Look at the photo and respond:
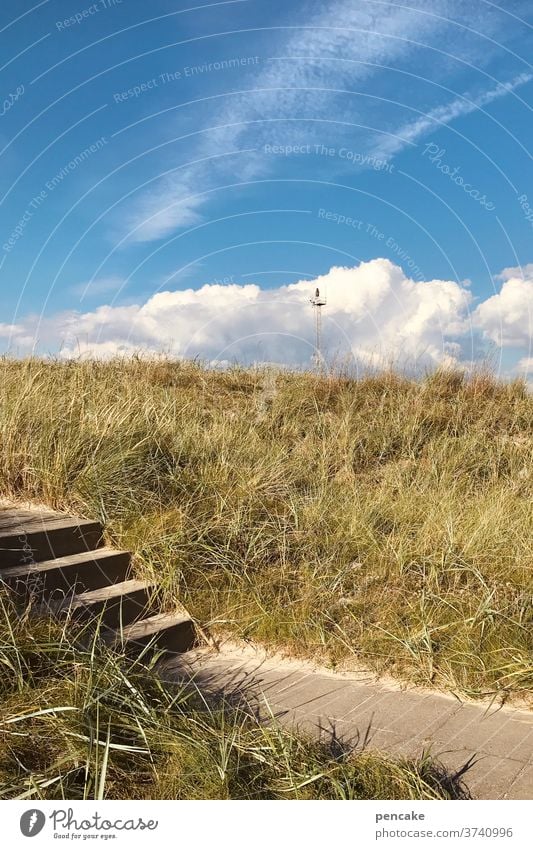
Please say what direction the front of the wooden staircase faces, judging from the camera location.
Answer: facing the viewer and to the right of the viewer
